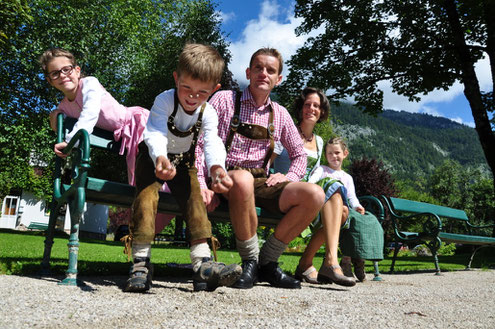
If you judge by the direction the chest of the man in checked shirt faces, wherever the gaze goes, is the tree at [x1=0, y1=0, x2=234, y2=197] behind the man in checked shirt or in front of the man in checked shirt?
behind

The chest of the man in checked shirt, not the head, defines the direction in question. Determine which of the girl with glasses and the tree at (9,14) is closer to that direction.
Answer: the girl with glasses

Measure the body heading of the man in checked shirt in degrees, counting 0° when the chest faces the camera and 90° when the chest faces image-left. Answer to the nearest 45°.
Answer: approximately 0°

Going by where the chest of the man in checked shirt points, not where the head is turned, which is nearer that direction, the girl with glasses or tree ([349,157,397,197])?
the girl with glasses

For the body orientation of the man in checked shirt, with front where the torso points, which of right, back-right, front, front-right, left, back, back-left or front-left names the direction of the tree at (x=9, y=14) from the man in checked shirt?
back-right

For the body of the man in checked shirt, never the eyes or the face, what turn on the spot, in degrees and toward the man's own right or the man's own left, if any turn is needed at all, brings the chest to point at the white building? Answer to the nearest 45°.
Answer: approximately 135° to the man's own right

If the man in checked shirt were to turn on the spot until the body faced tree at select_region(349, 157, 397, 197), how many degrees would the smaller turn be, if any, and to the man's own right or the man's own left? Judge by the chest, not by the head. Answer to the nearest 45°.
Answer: approximately 180°
